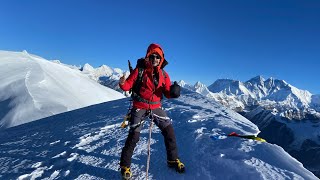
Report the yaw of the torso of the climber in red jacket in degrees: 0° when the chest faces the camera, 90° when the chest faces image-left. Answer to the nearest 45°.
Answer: approximately 0°
